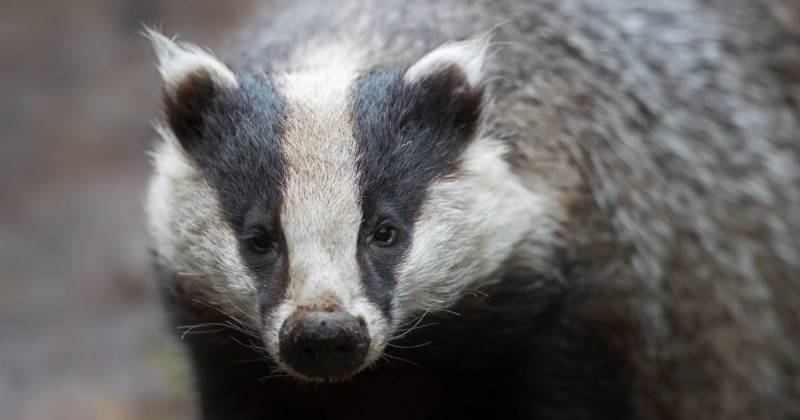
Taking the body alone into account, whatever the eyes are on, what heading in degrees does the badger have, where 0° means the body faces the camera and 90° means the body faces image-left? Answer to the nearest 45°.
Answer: approximately 45°
